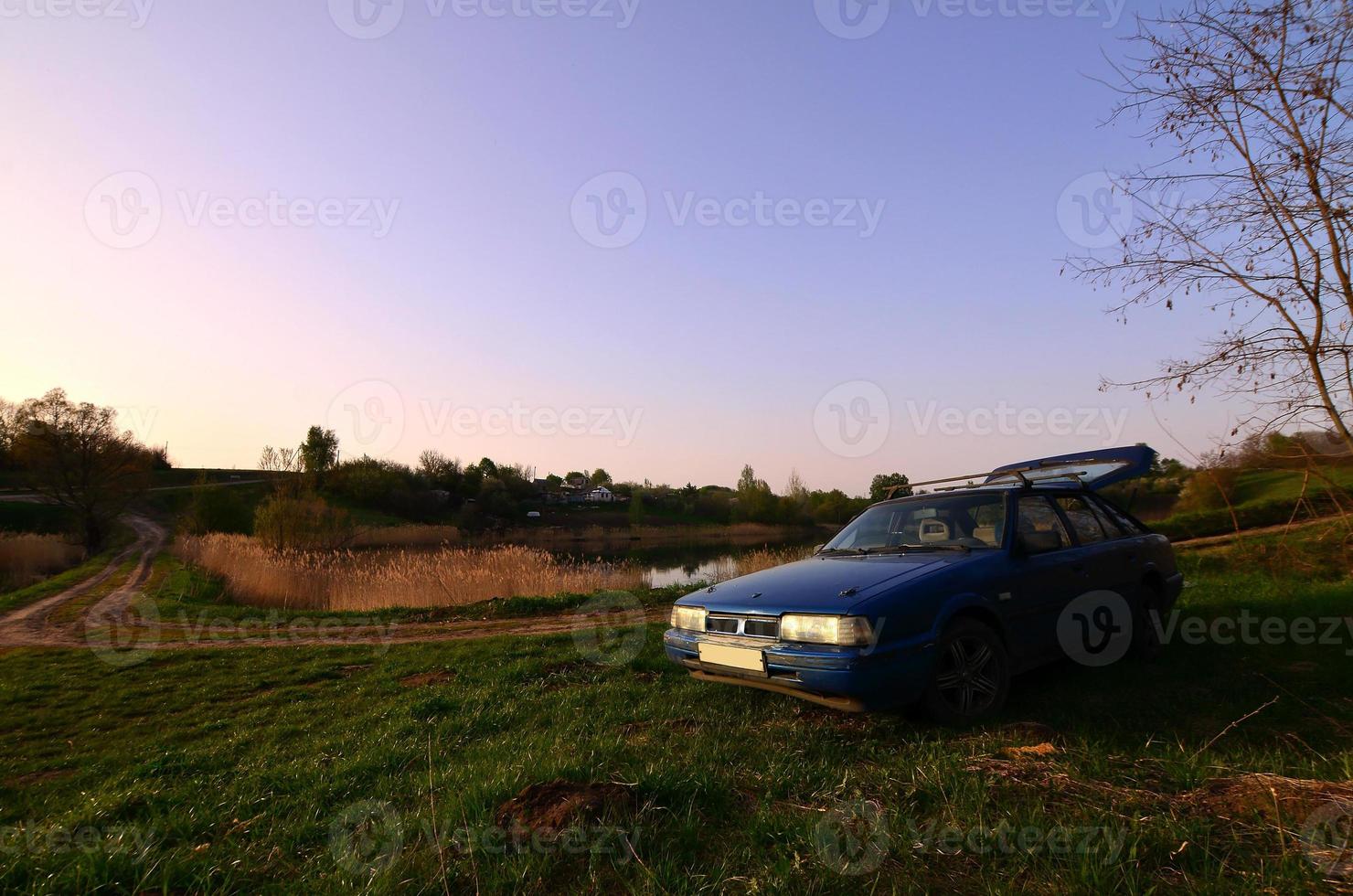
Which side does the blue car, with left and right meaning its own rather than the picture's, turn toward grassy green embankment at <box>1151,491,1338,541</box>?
back

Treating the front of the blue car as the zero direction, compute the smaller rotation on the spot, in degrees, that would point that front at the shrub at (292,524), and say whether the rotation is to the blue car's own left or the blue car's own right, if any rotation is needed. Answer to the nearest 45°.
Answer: approximately 90° to the blue car's own right

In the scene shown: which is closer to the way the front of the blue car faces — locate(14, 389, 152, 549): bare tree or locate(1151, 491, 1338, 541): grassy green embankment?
the bare tree

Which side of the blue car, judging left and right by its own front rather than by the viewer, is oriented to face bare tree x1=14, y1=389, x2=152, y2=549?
right

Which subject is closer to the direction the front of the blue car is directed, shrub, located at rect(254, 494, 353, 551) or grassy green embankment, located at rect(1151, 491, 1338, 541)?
the shrub

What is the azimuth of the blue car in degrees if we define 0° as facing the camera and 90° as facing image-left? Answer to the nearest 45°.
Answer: approximately 45°
